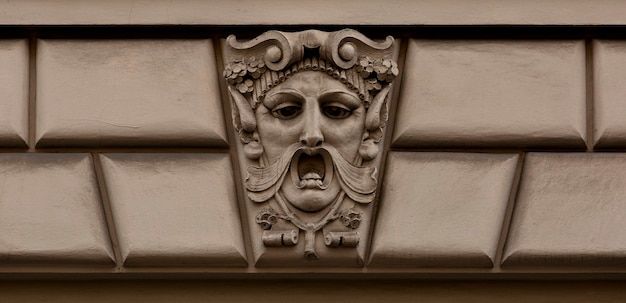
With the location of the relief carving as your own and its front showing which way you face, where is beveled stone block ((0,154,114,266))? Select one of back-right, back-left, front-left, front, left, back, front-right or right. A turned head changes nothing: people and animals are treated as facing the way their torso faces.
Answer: right

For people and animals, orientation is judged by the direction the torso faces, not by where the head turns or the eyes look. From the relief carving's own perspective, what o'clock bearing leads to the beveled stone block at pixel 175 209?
The beveled stone block is roughly at 3 o'clock from the relief carving.

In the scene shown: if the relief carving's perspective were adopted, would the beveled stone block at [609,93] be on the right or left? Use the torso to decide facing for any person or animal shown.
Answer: on its left

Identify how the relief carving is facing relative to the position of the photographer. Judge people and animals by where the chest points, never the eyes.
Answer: facing the viewer

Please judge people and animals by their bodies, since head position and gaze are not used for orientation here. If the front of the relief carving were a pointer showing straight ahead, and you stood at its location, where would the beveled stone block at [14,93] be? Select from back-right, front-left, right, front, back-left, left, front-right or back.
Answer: right

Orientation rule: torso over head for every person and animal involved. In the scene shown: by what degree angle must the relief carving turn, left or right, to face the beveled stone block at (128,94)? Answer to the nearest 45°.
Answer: approximately 90° to its right

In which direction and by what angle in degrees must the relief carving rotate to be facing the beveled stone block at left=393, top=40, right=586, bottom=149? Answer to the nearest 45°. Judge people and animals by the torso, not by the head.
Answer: approximately 90° to its left

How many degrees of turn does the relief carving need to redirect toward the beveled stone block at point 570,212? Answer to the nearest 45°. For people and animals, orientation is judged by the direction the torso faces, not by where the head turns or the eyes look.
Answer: approximately 90° to its left
